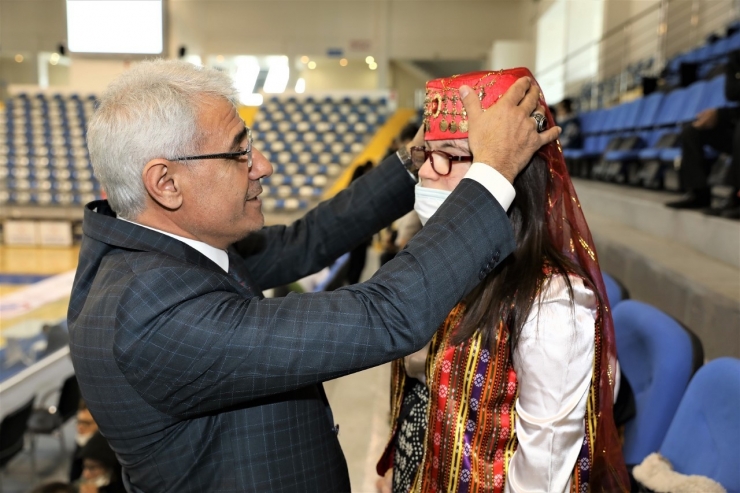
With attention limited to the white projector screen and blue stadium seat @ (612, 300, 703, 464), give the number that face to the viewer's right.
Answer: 0

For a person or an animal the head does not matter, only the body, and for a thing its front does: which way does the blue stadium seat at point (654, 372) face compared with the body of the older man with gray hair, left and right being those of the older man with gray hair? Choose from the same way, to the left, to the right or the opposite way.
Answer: the opposite way

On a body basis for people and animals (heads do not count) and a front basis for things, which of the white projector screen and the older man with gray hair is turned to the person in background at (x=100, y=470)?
the white projector screen

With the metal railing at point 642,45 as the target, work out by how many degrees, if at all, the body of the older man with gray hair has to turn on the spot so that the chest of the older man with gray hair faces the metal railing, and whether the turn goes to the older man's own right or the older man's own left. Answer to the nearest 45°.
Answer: approximately 45° to the older man's own left

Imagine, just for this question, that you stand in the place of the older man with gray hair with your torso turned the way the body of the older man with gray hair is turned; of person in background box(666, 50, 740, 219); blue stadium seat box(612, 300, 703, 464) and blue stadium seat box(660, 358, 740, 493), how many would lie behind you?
0

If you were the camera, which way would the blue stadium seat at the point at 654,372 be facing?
facing the viewer and to the left of the viewer

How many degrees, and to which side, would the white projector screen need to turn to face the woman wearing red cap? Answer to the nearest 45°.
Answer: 0° — it already faces them

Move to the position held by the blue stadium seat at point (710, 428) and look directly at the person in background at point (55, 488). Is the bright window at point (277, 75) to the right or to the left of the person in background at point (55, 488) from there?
right

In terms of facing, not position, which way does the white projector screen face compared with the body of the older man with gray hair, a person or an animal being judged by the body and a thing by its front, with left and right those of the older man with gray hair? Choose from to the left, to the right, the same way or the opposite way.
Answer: to the right

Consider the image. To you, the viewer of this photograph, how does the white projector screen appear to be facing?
facing the viewer

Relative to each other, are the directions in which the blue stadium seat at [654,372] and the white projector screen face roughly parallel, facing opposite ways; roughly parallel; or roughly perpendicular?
roughly perpendicular

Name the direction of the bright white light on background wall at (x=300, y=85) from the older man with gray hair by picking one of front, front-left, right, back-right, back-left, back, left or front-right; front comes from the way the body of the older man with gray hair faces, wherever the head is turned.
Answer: left

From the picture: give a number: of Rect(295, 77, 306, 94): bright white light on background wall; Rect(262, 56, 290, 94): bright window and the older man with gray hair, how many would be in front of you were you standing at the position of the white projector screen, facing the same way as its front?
1

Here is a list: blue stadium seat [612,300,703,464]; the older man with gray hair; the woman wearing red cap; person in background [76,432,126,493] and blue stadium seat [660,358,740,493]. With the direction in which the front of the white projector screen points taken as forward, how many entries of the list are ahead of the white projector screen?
5

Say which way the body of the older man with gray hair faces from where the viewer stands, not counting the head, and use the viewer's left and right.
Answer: facing to the right of the viewer

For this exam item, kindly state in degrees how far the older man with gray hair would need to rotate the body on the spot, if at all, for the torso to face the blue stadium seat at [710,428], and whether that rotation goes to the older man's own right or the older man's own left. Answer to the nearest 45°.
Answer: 0° — they already face it

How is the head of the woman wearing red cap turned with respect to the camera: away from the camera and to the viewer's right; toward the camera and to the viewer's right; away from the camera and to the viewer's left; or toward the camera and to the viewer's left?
toward the camera and to the viewer's left

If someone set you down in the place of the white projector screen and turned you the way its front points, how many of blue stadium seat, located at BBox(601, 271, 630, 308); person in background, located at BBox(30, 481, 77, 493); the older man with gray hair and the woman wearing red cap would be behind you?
0

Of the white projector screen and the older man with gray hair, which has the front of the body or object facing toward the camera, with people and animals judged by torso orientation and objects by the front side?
the white projector screen
